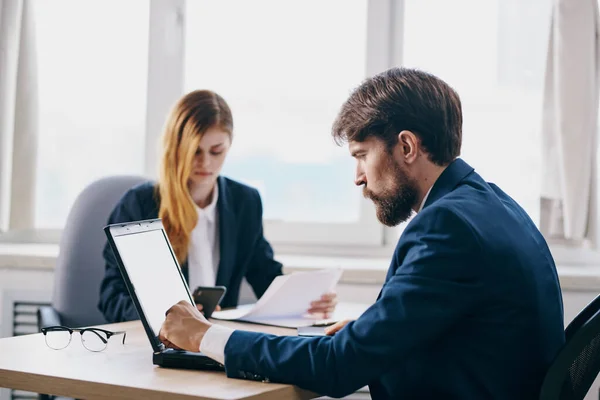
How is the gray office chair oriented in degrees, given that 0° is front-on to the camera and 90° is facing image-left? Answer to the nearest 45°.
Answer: approximately 315°

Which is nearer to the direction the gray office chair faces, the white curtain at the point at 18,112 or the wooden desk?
the wooden desk

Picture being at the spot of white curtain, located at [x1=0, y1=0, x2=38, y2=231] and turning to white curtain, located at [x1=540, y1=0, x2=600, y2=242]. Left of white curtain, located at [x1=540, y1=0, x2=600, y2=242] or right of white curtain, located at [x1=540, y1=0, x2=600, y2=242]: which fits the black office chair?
right

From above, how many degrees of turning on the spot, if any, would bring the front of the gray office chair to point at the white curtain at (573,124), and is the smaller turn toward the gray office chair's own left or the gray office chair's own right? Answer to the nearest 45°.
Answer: approximately 45° to the gray office chair's own left

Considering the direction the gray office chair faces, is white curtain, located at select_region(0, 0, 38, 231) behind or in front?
behind

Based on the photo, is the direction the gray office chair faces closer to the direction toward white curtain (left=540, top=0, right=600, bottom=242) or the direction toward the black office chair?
the black office chair
